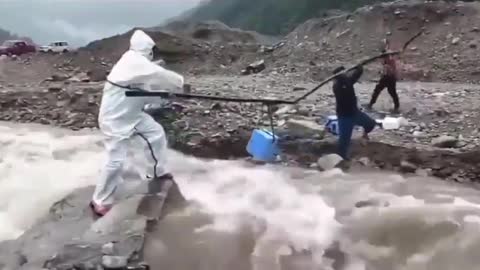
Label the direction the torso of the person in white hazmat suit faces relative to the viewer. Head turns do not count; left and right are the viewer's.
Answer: facing to the right of the viewer

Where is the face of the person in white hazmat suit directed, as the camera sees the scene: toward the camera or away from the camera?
away from the camera

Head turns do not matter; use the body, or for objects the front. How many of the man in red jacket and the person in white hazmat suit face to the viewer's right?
1

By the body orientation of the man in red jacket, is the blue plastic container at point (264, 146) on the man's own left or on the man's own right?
on the man's own left

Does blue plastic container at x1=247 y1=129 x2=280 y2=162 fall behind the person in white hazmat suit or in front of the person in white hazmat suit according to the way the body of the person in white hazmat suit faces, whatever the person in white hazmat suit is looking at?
in front

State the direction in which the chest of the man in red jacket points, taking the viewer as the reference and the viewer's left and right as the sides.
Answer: facing to the left of the viewer

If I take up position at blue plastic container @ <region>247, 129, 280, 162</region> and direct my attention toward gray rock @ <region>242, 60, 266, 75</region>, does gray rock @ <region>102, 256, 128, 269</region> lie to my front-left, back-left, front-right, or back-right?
back-left
